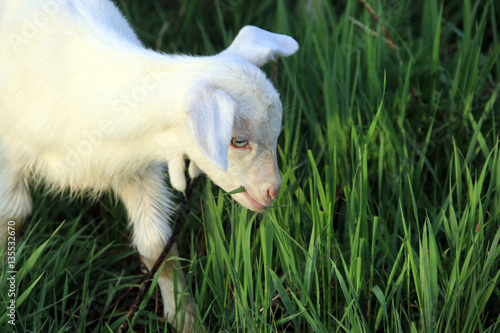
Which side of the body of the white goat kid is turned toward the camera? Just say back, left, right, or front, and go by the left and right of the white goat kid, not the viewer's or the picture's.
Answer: right
